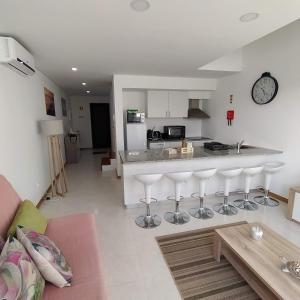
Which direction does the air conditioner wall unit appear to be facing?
to the viewer's right

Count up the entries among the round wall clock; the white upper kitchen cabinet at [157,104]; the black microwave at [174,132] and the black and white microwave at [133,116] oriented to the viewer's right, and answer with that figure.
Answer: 0

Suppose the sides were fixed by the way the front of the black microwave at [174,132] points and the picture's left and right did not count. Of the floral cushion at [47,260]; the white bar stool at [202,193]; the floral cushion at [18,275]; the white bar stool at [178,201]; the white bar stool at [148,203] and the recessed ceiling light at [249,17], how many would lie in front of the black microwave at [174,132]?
6

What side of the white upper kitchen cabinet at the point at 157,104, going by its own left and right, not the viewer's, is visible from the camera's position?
front

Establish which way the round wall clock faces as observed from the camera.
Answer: facing the viewer and to the left of the viewer

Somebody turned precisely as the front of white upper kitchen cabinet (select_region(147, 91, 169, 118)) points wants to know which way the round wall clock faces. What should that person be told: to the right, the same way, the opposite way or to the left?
to the right

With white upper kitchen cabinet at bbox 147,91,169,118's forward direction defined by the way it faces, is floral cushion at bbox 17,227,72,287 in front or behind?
in front

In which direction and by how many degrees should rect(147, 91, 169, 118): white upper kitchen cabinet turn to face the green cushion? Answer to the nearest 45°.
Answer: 0° — it already faces it

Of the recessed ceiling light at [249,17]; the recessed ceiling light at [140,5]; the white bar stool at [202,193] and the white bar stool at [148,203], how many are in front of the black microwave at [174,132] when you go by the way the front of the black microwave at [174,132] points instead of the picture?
4

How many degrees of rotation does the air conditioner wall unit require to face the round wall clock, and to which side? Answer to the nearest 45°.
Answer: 0° — it already faces it

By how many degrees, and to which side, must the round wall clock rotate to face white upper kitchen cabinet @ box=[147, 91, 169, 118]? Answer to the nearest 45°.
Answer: approximately 45° to its right

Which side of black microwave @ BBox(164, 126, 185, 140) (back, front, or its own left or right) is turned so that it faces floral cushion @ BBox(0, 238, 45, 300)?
front

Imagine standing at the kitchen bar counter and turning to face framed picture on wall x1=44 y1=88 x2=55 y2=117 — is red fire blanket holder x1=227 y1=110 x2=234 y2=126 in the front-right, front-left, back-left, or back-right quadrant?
back-right

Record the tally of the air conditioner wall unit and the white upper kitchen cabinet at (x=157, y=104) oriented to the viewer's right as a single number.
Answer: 1

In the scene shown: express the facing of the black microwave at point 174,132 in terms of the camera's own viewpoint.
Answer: facing the viewer
